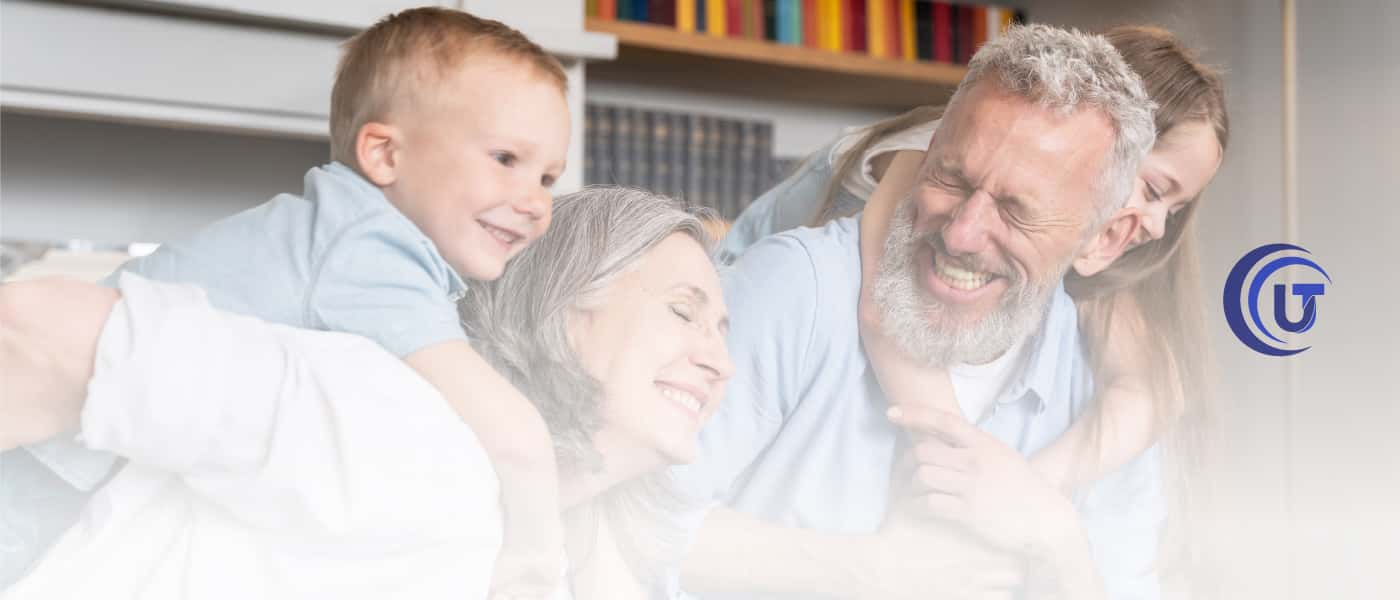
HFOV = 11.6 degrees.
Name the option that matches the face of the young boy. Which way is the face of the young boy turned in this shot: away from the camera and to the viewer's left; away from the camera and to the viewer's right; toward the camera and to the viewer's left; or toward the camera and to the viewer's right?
toward the camera and to the viewer's right

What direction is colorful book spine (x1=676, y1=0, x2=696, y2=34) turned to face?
toward the camera

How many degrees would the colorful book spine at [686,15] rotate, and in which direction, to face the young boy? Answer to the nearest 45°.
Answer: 0° — it already faces them
